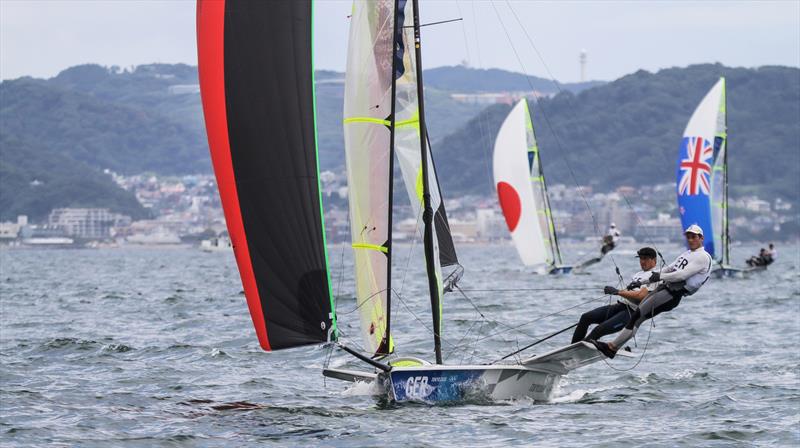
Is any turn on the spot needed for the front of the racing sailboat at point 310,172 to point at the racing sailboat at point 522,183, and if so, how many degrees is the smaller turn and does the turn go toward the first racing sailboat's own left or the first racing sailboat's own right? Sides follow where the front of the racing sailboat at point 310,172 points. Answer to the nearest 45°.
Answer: approximately 135° to the first racing sailboat's own right

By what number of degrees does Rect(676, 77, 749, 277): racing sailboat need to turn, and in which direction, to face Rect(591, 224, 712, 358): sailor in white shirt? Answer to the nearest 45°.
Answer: approximately 45° to its left

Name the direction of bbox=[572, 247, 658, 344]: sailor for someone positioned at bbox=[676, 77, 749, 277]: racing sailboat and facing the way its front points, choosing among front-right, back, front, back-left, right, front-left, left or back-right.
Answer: front-left

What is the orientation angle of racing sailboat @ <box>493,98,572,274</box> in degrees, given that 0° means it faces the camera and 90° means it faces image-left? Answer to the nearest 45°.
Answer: approximately 45°

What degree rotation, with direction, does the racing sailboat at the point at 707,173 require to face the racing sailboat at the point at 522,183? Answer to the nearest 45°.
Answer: approximately 45° to its right

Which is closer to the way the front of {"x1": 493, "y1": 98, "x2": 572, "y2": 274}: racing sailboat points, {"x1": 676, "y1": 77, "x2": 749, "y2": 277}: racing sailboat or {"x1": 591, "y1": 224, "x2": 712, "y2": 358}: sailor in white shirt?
the sailor in white shirt

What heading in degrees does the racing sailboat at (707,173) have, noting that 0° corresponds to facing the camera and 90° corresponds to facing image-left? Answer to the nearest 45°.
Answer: approximately 45°

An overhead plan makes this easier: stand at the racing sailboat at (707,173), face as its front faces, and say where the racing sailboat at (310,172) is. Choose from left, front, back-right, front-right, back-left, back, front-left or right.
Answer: front-left
